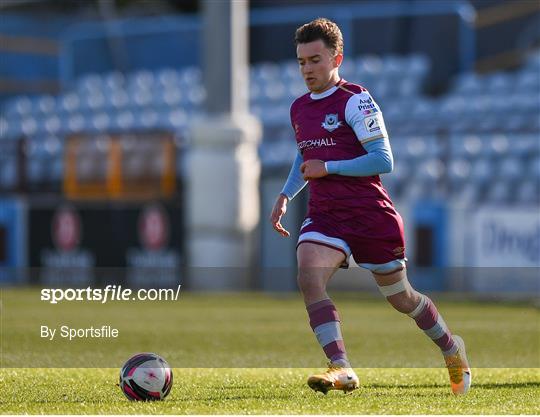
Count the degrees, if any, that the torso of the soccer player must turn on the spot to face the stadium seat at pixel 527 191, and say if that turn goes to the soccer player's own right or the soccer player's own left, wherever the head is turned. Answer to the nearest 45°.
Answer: approximately 135° to the soccer player's own right

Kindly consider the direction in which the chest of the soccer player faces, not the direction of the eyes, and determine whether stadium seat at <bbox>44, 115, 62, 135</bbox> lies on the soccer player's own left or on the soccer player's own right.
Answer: on the soccer player's own right

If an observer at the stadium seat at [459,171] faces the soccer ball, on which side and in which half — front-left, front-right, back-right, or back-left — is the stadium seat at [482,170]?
back-left

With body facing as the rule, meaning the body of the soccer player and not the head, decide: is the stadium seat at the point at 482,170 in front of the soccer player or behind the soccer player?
behind

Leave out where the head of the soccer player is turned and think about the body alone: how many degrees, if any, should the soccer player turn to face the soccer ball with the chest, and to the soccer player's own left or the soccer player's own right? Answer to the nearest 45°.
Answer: approximately 45° to the soccer player's own right

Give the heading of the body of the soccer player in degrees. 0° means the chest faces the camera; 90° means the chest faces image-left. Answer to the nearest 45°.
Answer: approximately 45°

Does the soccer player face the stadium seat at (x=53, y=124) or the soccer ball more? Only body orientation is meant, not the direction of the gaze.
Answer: the soccer ball

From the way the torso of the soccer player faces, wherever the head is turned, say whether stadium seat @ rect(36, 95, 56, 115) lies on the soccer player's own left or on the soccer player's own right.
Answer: on the soccer player's own right

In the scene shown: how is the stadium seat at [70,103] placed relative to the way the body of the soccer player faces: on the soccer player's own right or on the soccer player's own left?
on the soccer player's own right

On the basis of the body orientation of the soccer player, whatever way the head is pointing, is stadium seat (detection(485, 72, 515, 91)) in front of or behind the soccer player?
behind

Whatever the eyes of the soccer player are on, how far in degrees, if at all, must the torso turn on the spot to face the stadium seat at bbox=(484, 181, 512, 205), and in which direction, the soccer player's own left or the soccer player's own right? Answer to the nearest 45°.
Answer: approximately 135° to the soccer player's own right

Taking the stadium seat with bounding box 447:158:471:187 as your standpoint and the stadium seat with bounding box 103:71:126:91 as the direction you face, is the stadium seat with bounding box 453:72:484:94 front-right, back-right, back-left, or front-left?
front-right

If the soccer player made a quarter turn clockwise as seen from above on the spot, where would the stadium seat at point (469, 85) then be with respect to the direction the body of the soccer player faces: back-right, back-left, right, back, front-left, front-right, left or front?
front-right
